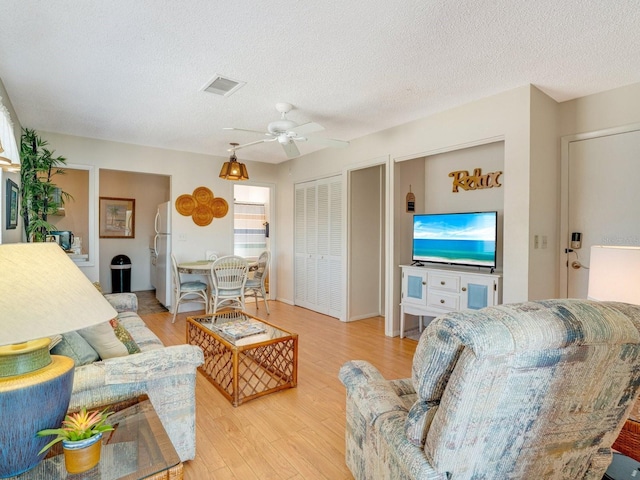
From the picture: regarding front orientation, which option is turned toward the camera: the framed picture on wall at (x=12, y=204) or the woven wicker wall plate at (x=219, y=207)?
the woven wicker wall plate

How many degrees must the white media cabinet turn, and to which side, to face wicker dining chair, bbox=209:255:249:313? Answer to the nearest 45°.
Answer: approximately 45° to its right

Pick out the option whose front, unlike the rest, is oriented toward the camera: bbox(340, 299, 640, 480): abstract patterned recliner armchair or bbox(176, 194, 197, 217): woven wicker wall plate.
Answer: the woven wicker wall plate

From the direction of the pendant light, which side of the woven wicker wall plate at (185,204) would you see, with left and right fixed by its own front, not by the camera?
front

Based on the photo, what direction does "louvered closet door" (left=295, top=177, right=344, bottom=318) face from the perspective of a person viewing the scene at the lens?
facing the viewer and to the left of the viewer

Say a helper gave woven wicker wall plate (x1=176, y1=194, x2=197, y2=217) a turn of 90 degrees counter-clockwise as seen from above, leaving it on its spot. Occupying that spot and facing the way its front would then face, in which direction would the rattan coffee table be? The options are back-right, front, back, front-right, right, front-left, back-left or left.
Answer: right

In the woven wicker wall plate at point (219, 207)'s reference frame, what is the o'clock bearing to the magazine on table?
The magazine on table is roughly at 12 o'clock from the woven wicker wall plate.

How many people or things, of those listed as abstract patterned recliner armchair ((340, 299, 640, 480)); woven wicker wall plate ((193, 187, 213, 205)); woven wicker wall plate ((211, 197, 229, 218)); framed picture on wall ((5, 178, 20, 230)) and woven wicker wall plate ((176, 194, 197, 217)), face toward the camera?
3

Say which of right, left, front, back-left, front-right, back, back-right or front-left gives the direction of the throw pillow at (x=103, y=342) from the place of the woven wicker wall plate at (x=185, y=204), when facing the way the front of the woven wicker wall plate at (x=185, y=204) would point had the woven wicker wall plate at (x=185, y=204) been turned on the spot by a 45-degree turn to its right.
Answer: front-left

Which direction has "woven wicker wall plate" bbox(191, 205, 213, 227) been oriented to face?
toward the camera

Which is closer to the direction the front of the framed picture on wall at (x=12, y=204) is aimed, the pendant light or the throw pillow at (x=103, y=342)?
the pendant light

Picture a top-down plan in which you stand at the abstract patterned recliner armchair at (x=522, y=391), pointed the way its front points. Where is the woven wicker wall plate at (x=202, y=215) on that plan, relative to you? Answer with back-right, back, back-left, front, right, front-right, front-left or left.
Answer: front

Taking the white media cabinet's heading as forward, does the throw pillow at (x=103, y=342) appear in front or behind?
in front

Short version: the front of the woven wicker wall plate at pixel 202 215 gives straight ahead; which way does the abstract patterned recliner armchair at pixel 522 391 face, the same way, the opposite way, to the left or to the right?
the opposite way

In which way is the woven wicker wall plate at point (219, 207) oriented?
toward the camera

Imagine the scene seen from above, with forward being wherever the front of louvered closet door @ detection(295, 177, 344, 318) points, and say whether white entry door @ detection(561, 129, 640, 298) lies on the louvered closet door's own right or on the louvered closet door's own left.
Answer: on the louvered closet door's own left

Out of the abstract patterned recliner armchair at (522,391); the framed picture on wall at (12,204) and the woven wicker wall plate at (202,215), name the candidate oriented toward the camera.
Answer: the woven wicker wall plate

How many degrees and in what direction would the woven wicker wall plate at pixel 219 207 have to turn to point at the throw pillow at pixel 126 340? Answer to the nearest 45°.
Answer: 0° — it already faces it

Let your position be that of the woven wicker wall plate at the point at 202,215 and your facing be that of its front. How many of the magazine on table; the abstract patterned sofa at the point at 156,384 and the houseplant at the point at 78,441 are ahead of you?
3

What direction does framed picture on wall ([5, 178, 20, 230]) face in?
to the viewer's right

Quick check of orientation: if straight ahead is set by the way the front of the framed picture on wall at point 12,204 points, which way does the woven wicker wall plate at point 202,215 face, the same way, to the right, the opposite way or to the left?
to the right
